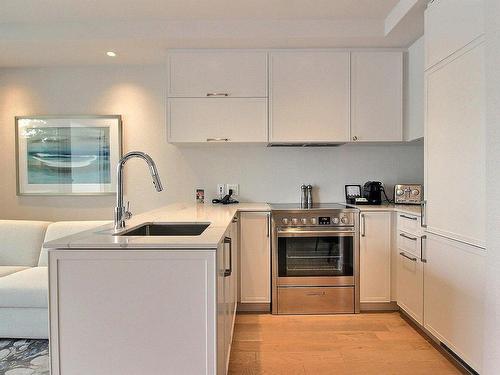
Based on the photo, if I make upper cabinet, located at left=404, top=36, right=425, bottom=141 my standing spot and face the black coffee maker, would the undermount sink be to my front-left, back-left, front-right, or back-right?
front-left

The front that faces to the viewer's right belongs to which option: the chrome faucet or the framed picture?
the chrome faucet

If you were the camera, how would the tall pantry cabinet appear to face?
facing to the left of the viewer

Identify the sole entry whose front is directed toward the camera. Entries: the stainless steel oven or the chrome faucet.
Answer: the stainless steel oven

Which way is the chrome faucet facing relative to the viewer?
to the viewer's right

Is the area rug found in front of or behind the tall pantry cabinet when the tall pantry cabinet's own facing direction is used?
in front

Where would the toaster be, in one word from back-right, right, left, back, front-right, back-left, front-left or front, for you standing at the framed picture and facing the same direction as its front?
front-left

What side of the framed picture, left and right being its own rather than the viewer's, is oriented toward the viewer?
front

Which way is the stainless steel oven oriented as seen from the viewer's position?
toward the camera

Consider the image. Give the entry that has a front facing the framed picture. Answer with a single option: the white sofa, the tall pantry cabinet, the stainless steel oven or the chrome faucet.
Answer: the tall pantry cabinet

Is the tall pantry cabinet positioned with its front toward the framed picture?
yes

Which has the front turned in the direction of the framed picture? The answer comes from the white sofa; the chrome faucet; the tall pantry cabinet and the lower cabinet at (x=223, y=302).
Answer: the tall pantry cabinet

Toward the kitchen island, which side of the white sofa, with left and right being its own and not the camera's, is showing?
left

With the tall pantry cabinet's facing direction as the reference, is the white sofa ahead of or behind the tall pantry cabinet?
ahead

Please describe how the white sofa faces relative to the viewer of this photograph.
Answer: facing the viewer

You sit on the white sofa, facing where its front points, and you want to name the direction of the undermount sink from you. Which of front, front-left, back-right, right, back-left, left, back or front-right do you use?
front-left

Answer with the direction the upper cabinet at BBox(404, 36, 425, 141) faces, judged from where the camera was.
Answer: facing to the left of the viewer

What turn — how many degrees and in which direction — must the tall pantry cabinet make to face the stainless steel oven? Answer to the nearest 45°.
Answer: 0° — it already faces it

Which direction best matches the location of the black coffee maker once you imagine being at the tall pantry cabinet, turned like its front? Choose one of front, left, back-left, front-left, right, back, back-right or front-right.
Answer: front-right

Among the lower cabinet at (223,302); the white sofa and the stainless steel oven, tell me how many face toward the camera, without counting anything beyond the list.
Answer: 2

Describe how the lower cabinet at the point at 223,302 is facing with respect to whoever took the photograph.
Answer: facing to the right of the viewer
